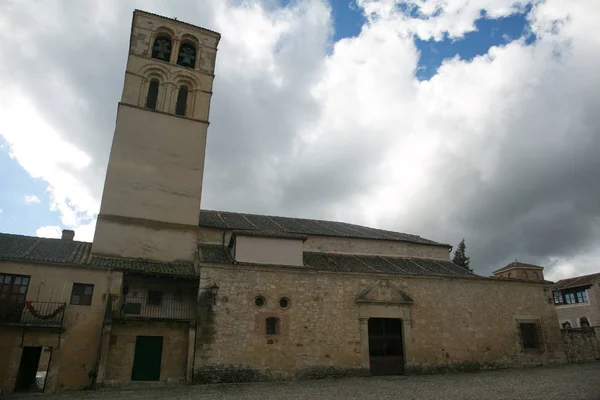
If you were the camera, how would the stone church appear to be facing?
facing the viewer

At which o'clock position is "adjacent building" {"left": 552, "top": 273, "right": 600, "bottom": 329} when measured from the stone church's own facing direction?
The adjacent building is roughly at 8 o'clock from the stone church.

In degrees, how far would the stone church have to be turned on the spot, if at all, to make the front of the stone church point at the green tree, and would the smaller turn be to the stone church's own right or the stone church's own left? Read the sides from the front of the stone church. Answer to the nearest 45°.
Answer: approximately 135° to the stone church's own left
